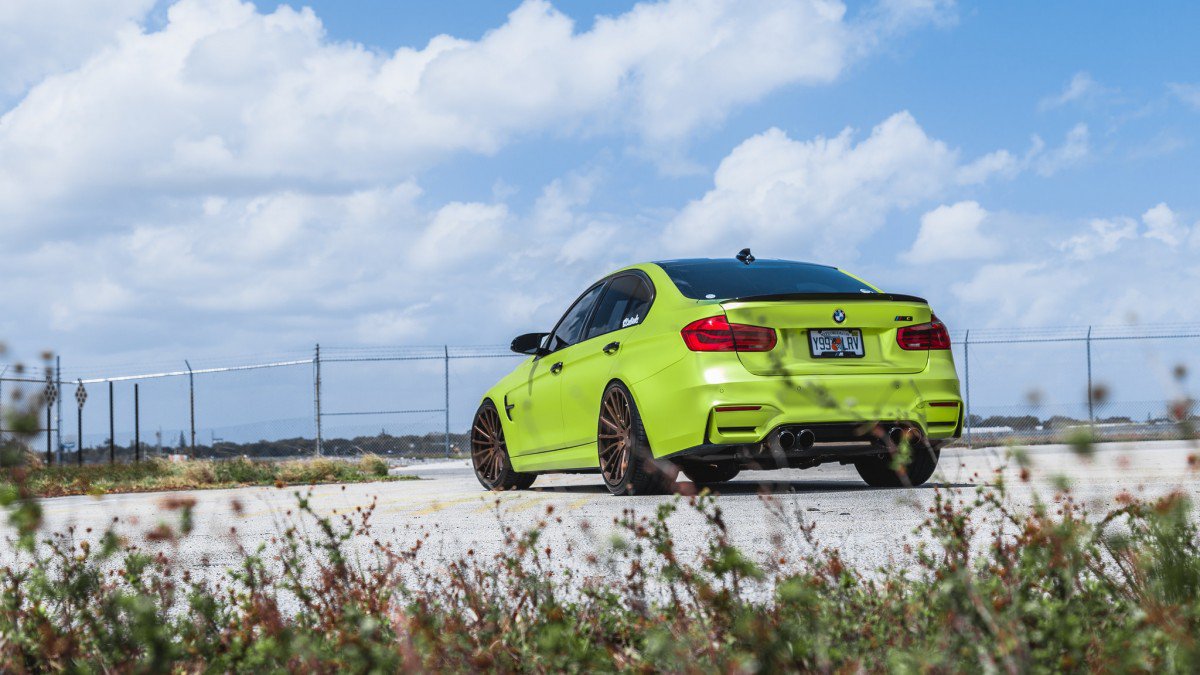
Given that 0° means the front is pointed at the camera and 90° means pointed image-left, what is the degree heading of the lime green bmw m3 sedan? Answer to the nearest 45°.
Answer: approximately 135°
